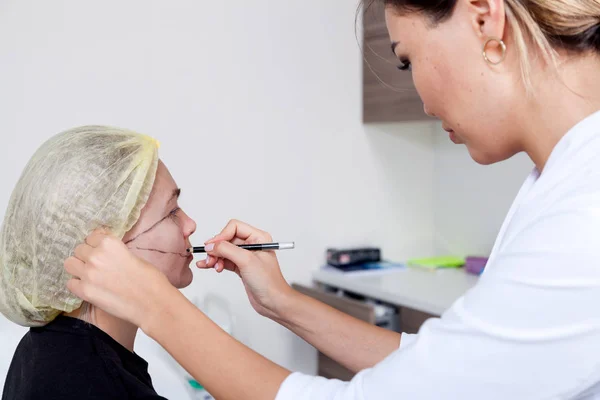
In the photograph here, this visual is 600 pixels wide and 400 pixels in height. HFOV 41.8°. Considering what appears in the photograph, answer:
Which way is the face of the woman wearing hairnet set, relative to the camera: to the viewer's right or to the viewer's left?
to the viewer's right

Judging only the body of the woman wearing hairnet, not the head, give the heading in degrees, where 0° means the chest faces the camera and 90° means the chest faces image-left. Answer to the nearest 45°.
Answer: approximately 270°
